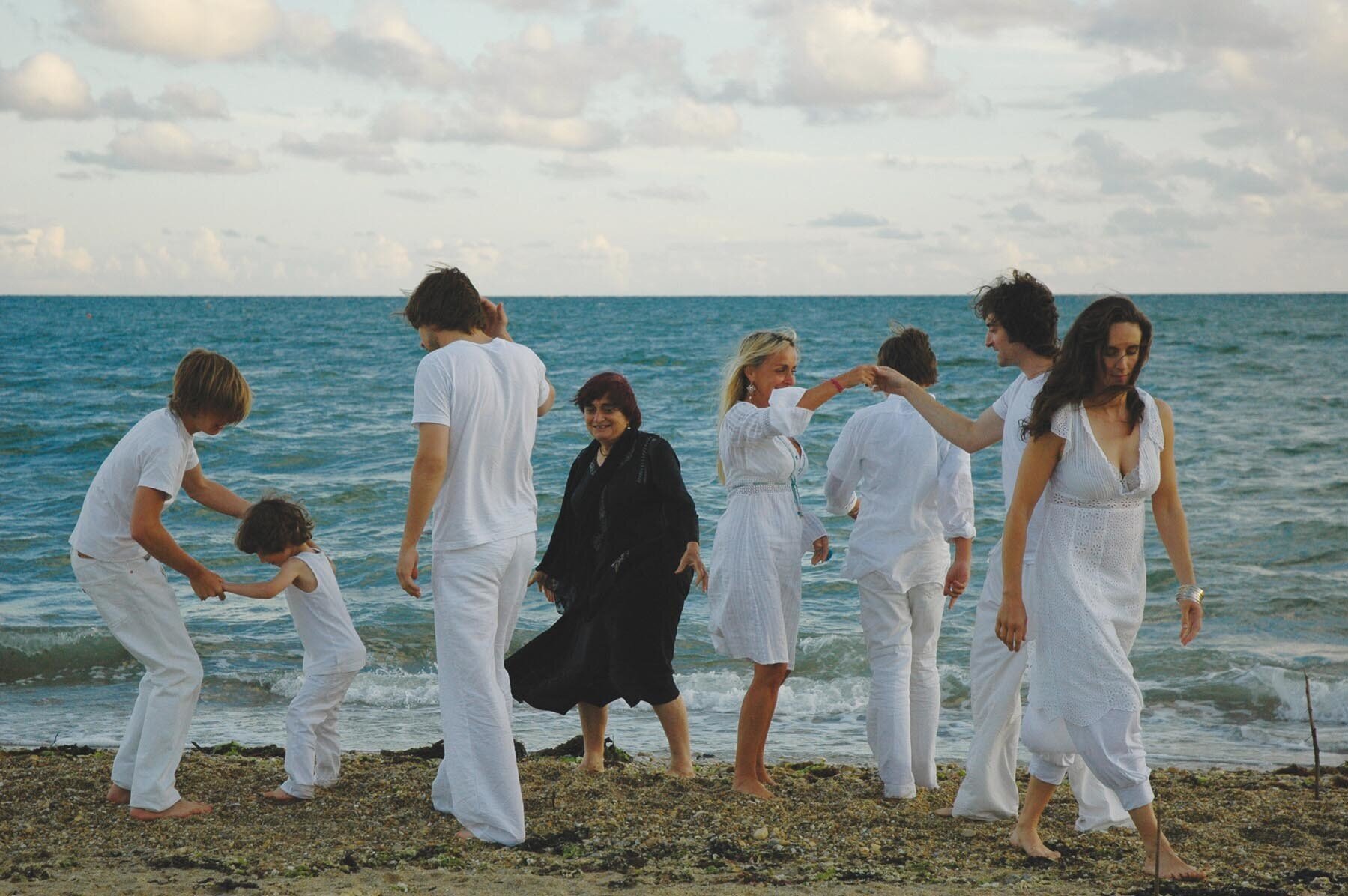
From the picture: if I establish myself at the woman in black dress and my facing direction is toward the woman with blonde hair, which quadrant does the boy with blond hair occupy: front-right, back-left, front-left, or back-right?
back-right

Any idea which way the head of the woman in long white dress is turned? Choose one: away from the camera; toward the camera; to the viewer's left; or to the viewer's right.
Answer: toward the camera

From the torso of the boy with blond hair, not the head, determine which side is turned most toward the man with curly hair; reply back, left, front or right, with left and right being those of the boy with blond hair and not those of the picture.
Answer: front

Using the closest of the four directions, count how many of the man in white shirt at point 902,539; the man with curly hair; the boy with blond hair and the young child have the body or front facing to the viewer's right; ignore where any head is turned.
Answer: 1

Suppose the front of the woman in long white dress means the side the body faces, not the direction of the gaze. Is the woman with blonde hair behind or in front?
behind

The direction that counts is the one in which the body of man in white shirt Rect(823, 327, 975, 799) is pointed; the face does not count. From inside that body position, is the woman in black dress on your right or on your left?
on your left

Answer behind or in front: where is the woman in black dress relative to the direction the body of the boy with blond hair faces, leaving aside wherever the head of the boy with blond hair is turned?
in front

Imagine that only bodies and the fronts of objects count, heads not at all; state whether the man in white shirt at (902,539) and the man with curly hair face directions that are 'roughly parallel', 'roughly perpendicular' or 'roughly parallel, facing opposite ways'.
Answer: roughly perpendicular

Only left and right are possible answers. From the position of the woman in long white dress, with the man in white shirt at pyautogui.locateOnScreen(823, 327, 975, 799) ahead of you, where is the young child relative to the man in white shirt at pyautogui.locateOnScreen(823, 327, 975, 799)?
left

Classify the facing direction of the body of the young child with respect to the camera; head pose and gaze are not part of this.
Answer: to the viewer's left

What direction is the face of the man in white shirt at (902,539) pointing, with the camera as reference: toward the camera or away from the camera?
away from the camera

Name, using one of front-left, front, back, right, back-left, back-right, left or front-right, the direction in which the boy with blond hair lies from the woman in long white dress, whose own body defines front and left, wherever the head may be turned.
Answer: back-right

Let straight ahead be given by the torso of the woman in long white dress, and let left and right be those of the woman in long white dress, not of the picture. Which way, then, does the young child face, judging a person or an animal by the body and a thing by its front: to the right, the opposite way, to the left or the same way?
to the right

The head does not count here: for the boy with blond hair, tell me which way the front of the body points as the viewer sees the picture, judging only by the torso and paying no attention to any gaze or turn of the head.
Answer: to the viewer's right

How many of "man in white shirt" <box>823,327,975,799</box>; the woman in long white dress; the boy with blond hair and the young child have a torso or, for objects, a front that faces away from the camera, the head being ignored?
1
